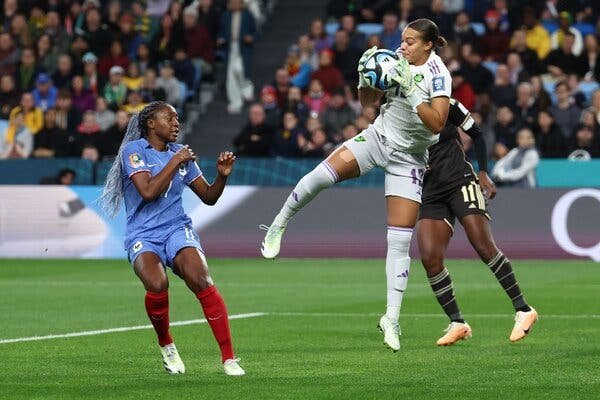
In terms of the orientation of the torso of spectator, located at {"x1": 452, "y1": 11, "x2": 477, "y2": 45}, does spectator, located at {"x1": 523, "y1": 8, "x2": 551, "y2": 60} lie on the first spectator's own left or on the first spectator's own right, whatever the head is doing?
on the first spectator's own left

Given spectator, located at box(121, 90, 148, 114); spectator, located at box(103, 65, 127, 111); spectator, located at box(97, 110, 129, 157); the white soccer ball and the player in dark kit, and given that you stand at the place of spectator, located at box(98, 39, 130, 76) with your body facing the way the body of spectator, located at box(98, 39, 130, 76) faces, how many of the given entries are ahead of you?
5

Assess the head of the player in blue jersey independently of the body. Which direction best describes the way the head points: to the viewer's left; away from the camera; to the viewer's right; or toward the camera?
to the viewer's right

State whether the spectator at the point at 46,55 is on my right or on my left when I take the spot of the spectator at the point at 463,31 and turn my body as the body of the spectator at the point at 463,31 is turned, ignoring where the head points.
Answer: on my right

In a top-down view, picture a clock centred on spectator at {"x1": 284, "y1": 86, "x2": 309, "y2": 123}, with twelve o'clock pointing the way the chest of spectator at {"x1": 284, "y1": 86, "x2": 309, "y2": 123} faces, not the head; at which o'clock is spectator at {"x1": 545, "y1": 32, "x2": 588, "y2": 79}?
spectator at {"x1": 545, "y1": 32, "x2": 588, "y2": 79} is roughly at 9 o'clock from spectator at {"x1": 284, "y1": 86, "x2": 309, "y2": 123}.

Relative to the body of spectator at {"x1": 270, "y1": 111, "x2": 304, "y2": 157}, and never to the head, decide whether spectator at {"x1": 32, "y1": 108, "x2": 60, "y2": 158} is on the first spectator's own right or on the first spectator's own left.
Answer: on the first spectator's own right

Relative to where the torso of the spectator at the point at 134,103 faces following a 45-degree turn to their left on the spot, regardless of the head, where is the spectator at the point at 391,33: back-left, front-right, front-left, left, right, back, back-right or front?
front-left

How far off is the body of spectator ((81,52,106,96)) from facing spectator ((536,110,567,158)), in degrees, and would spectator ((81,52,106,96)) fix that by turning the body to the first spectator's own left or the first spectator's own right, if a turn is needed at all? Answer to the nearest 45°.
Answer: approximately 45° to the first spectator's own left

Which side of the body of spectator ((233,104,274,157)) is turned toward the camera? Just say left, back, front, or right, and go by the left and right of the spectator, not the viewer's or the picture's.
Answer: front

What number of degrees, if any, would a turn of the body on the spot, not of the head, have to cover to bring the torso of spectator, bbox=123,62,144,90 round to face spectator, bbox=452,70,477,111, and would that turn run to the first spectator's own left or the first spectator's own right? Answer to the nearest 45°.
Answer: approximately 45° to the first spectator's own left

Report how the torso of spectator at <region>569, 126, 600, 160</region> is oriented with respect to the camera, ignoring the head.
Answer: toward the camera

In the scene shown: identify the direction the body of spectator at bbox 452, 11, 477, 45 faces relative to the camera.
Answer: toward the camera

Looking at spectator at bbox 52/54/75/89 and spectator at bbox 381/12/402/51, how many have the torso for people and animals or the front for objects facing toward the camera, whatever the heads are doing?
2

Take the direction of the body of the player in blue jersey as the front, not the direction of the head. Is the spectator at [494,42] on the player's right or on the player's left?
on the player's left

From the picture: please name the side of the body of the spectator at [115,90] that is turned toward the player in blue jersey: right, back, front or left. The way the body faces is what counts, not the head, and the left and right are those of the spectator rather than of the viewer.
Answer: front
